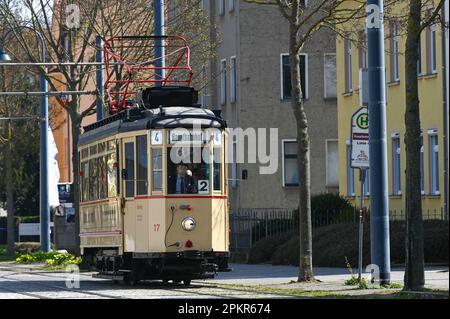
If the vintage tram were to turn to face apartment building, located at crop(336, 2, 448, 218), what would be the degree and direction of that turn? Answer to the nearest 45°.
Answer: approximately 90° to its left

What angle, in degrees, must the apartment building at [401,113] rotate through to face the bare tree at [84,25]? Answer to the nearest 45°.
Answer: approximately 45° to its right

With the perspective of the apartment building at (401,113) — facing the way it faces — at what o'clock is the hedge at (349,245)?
The hedge is roughly at 11 o'clock from the apartment building.

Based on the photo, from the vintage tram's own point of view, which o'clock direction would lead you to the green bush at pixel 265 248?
The green bush is roughly at 8 o'clock from the vintage tram.
